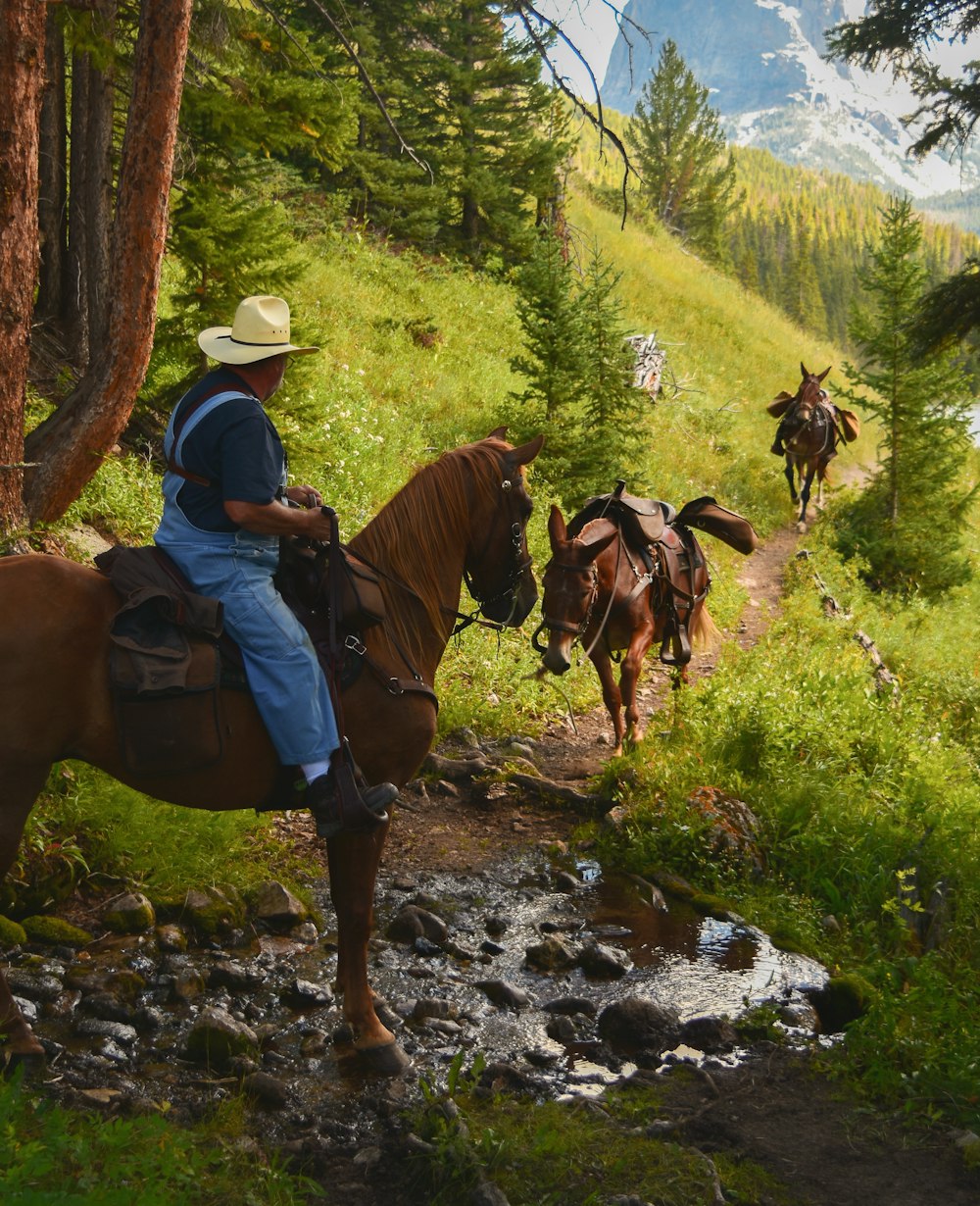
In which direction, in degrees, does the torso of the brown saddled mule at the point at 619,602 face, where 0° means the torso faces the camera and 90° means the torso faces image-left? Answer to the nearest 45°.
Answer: approximately 45°

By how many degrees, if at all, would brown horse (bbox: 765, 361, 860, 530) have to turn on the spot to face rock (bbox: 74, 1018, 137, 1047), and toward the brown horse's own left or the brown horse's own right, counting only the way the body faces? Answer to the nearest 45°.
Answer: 0° — it already faces it

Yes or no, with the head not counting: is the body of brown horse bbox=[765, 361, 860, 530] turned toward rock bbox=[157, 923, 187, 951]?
yes

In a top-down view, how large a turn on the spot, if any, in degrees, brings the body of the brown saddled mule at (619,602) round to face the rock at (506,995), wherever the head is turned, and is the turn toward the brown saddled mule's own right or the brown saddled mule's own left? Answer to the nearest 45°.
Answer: approximately 45° to the brown saddled mule's own left

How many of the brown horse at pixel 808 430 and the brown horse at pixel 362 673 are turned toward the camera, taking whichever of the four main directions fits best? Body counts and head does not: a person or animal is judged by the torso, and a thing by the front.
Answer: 1

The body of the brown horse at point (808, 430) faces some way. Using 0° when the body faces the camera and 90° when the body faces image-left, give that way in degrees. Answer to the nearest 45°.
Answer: approximately 0°

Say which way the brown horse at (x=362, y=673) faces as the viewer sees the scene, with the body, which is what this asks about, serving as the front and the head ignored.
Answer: to the viewer's right

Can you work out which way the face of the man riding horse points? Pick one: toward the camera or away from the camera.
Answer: away from the camera
